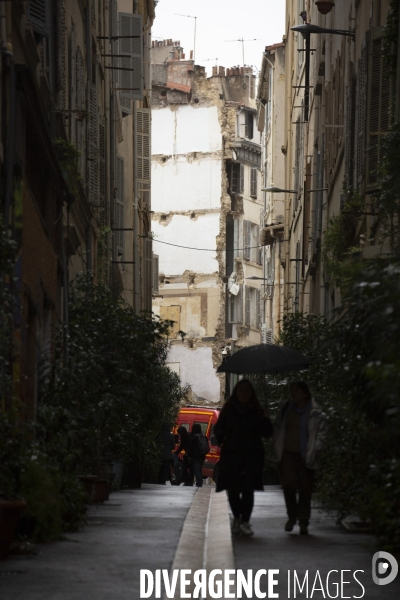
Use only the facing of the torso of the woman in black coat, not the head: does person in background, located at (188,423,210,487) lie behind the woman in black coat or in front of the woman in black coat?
behind

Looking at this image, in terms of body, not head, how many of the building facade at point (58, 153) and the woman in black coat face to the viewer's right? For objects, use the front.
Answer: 1

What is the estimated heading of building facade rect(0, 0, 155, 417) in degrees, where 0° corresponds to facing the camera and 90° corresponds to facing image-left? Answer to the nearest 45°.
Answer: approximately 270°

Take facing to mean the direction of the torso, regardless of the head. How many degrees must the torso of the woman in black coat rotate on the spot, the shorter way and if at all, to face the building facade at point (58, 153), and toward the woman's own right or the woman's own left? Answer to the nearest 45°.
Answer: approximately 135° to the woman's own right

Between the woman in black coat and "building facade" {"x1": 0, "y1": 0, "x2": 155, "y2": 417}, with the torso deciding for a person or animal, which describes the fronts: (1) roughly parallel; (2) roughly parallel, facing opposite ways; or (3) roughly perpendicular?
roughly perpendicular

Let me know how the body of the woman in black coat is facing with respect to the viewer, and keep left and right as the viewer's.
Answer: facing the viewer

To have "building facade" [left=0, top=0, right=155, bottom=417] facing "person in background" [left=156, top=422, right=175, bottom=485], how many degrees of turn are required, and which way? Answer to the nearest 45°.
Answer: approximately 90° to its left
